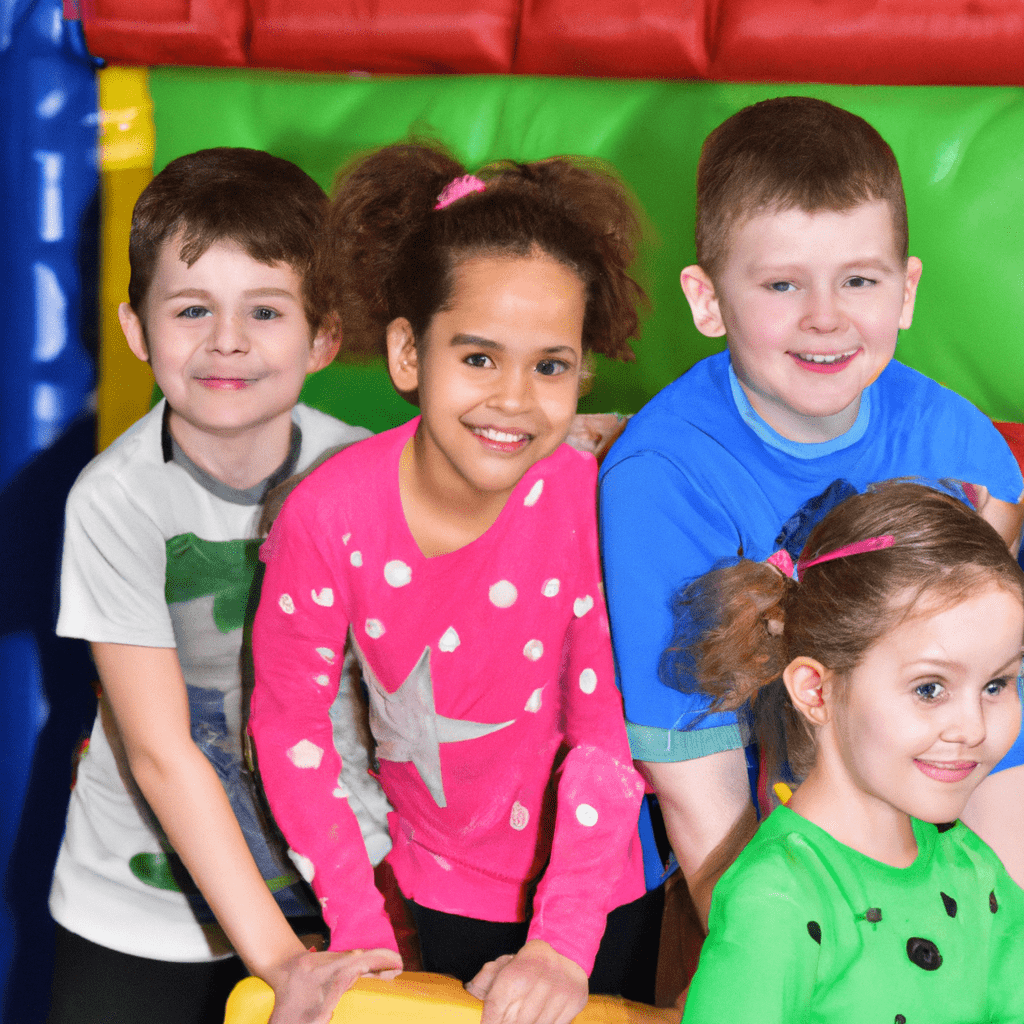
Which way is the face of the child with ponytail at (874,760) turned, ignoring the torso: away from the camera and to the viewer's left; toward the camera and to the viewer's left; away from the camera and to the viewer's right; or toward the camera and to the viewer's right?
toward the camera and to the viewer's right

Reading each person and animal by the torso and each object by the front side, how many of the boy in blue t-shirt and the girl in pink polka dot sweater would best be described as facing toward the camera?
2

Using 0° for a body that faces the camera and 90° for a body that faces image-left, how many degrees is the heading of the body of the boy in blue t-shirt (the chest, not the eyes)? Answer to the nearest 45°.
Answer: approximately 0°

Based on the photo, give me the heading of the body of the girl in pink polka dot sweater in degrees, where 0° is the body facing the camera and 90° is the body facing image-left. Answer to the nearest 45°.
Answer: approximately 0°

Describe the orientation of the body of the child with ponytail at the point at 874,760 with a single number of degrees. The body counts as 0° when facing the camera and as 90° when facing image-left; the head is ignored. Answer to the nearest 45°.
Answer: approximately 315°
